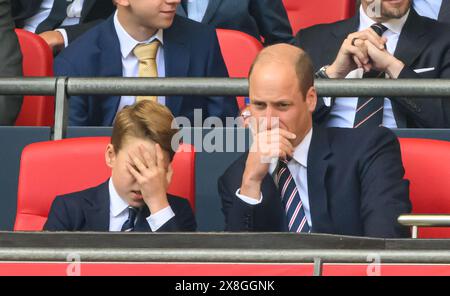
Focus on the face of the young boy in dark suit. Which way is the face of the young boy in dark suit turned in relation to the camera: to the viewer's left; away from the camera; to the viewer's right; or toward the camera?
toward the camera

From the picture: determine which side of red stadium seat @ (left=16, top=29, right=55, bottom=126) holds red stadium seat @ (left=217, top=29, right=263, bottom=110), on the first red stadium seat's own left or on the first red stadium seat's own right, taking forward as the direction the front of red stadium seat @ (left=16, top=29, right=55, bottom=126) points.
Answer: on the first red stadium seat's own left

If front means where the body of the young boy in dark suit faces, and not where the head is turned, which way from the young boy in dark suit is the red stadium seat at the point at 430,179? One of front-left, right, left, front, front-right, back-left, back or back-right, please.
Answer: left

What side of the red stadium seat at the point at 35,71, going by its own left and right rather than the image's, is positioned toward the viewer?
front

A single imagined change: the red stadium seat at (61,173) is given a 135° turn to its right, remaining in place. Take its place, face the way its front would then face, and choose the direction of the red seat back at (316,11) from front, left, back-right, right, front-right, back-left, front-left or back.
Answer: right

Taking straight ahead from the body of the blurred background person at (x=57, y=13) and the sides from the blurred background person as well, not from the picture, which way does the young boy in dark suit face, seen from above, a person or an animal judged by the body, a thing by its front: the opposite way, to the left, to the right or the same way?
the same way

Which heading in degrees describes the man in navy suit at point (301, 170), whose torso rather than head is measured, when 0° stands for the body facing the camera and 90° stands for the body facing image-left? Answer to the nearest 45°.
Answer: approximately 45°

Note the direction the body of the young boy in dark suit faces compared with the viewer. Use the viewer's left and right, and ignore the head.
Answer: facing the viewer

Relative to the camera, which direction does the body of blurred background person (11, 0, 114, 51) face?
toward the camera

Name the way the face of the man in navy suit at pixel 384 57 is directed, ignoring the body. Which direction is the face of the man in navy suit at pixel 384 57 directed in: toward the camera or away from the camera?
toward the camera

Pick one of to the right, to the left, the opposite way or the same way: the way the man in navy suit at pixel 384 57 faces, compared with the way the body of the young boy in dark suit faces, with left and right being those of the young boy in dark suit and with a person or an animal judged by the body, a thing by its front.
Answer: the same way

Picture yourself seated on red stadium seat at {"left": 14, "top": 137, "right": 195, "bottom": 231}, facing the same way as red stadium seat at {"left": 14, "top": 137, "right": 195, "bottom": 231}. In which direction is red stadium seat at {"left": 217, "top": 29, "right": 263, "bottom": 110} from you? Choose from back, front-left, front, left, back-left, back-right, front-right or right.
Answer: back-left

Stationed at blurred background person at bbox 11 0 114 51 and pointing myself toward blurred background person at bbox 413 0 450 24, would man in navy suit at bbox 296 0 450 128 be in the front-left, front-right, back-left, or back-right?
front-right

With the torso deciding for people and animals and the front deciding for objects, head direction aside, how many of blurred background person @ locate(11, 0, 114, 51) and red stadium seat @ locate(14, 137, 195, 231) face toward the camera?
2
